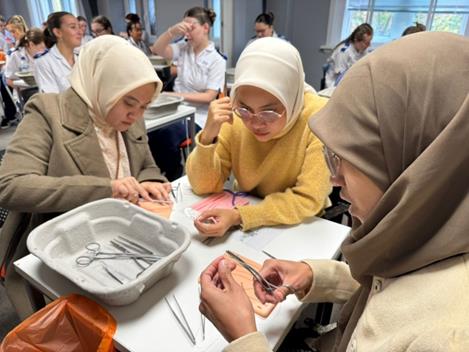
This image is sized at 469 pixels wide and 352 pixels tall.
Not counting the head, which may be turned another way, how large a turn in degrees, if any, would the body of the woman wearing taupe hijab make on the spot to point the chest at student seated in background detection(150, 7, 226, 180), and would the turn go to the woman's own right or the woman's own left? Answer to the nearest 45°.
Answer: approximately 45° to the woman's own right

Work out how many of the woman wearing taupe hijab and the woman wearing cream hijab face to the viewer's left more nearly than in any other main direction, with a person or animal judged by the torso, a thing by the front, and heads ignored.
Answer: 1

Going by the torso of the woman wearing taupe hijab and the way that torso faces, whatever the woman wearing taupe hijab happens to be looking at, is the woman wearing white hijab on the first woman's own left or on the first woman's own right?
on the first woman's own right

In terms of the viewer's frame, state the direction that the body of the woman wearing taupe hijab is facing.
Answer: to the viewer's left

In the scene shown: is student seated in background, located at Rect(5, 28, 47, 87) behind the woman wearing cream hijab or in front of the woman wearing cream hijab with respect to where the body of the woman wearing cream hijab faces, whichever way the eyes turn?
behind

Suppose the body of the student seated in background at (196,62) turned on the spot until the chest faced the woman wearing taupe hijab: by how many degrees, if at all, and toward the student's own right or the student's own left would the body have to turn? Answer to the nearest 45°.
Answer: approximately 45° to the student's own left

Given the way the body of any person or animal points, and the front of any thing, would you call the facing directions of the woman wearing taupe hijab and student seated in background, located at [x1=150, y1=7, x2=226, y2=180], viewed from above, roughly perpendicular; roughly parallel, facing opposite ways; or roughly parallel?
roughly perpendicular

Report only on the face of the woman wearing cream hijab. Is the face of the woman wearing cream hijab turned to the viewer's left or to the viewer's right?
to the viewer's right
